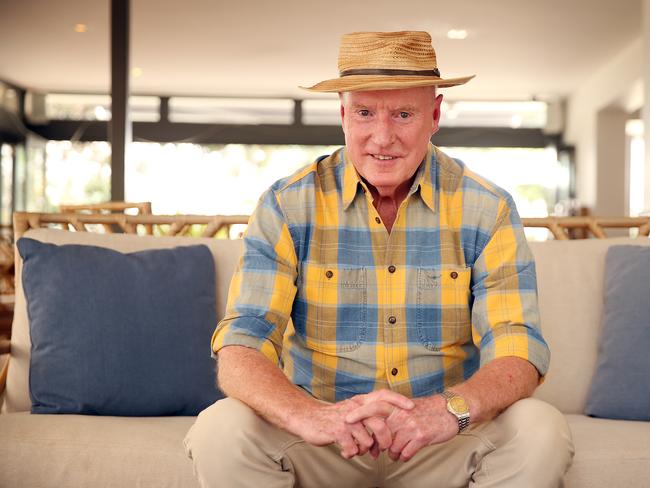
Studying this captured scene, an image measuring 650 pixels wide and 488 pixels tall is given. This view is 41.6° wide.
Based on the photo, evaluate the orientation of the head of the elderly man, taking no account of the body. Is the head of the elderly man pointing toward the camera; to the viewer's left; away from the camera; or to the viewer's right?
toward the camera

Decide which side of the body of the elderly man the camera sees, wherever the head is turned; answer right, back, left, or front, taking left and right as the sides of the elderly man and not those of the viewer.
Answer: front

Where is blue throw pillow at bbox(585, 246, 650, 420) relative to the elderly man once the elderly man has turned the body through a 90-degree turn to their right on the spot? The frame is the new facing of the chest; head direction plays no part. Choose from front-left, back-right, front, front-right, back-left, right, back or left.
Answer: back-right

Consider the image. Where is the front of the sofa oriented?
toward the camera
